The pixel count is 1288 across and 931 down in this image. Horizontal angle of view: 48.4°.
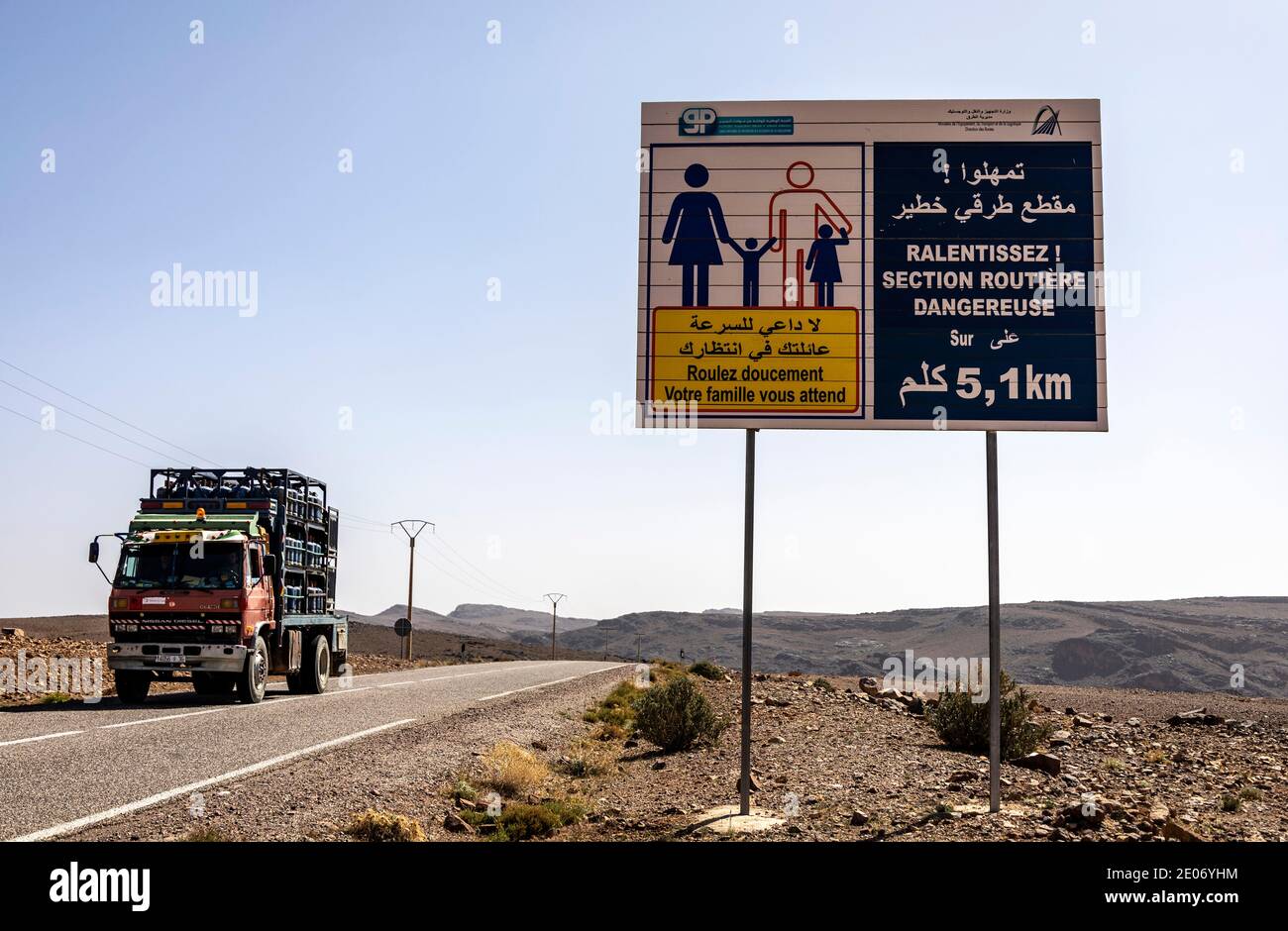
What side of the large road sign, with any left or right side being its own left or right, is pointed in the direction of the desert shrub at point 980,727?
back

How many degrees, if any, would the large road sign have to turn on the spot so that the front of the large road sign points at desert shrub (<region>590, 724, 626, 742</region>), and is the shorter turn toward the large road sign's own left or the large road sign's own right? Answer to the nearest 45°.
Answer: approximately 135° to the large road sign's own right

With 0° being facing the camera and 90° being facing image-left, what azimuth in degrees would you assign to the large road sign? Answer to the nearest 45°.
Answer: approximately 0°

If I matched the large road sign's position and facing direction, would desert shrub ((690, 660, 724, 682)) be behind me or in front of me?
behind
